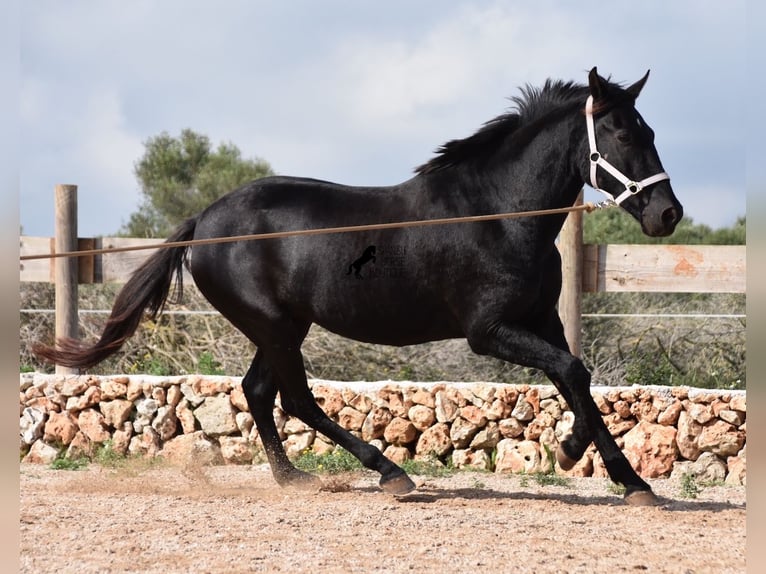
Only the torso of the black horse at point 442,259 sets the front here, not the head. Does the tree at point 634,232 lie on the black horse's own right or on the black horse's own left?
on the black horse's own left

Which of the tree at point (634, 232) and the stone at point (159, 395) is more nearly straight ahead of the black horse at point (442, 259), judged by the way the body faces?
the tree

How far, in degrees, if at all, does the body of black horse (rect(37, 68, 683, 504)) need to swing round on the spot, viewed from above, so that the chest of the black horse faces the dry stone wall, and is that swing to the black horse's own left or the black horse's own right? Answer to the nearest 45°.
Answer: approximately 90° to the black horse's own left

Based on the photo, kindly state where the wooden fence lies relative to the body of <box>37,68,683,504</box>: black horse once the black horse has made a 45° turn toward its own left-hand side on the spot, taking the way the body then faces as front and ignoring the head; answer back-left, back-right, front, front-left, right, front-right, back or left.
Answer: front

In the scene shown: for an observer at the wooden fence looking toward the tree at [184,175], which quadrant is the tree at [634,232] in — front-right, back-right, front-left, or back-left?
front-right

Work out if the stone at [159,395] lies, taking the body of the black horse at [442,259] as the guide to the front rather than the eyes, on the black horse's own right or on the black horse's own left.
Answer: on the black horse's own left

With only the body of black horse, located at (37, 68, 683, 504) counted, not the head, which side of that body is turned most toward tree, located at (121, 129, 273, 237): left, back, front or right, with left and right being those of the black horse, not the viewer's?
left

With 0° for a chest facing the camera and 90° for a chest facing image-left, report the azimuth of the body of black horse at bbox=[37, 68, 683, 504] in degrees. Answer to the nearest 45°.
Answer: approximately 270°
